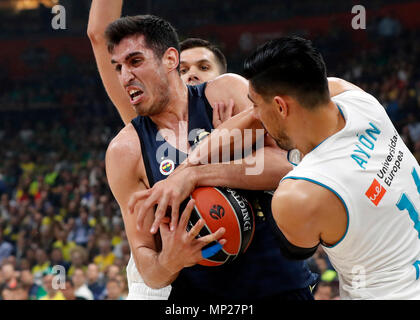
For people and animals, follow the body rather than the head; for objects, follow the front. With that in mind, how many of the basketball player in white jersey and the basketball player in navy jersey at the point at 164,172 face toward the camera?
1

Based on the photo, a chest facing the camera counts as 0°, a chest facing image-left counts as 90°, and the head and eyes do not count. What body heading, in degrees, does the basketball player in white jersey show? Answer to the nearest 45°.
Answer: approximately 135°

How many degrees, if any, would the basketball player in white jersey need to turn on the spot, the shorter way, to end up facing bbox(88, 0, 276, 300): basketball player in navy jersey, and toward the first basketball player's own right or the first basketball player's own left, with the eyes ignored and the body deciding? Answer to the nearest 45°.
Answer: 0° — they already face them

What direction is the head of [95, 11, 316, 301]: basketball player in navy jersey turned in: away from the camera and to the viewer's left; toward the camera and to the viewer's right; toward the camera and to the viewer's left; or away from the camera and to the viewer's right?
toward the camera and to the viewer's left

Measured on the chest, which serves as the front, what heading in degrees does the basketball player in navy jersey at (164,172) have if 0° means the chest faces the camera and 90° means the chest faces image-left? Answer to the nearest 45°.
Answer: approximately 0°
